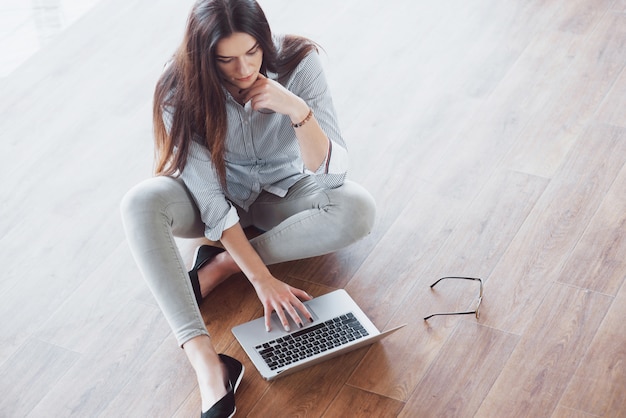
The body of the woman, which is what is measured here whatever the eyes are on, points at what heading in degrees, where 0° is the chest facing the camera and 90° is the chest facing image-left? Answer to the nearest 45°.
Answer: approximately 0°

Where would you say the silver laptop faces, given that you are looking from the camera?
facing away from the viewer and to the left of the viewer
